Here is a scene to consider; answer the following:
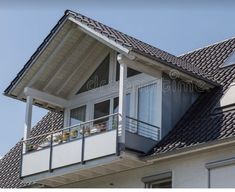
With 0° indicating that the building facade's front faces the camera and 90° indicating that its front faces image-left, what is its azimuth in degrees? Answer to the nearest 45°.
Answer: approximately 45°
